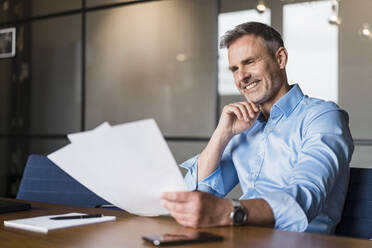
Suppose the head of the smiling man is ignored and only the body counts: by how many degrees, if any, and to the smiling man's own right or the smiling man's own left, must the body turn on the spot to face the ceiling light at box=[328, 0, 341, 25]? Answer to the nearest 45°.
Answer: approximately 135° to the smiling man's own right

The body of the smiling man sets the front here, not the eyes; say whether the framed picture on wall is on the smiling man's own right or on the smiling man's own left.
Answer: on the smiling man's own right

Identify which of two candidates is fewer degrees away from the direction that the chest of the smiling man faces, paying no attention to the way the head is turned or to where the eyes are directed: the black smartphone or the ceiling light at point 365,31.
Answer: the black smartphone

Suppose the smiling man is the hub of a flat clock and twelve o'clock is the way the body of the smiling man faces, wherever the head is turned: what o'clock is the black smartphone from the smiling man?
The black smartphone is roughly at 11 o'clock from the smiling man.

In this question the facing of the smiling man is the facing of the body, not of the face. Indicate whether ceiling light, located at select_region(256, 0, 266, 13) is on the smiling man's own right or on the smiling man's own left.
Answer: on the smiling man's own right
